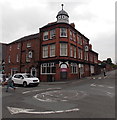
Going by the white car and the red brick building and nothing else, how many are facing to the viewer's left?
0

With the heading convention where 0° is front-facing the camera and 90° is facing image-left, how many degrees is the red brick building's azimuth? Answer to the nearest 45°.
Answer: approximately 0°

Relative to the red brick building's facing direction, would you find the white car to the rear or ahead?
ahead

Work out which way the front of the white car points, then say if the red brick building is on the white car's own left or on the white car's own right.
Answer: on the white car's own left
